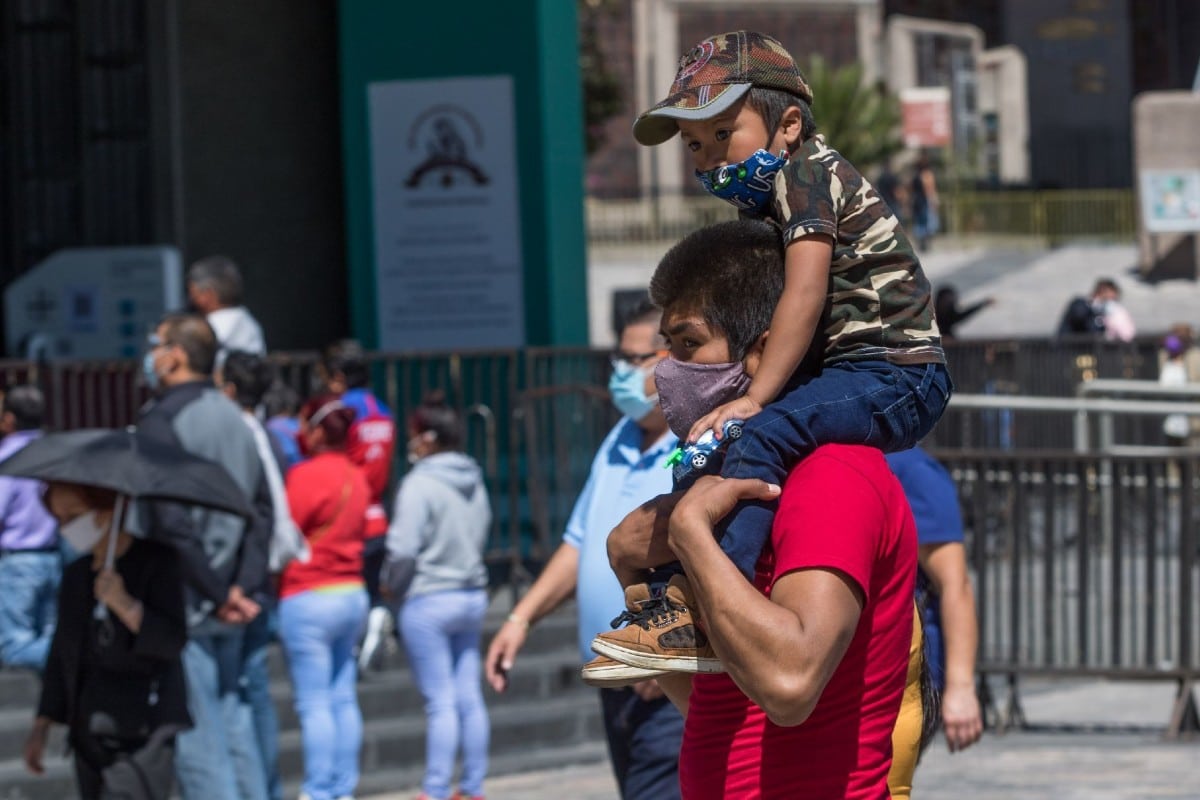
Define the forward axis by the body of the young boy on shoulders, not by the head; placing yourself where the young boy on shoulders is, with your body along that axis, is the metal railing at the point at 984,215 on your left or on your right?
on your right

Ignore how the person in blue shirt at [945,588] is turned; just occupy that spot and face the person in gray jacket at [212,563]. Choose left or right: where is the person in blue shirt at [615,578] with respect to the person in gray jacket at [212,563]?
left

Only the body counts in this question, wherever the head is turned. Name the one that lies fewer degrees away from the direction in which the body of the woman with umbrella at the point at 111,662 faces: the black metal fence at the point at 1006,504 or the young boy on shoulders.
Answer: the young boy on shoulders

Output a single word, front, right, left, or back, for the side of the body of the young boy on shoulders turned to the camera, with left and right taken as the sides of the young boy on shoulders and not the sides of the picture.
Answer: left
